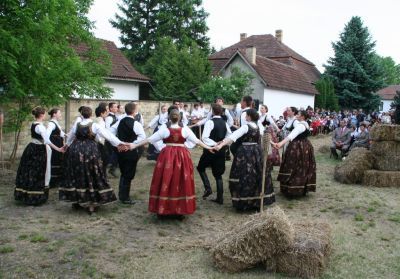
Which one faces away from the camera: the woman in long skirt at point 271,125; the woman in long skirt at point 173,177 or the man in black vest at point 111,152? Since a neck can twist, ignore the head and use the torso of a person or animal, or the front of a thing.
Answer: the woman in long skirt at point 173,177

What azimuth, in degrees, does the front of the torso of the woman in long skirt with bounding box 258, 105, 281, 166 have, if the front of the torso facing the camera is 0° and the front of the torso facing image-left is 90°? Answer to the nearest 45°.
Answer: approximately 45°

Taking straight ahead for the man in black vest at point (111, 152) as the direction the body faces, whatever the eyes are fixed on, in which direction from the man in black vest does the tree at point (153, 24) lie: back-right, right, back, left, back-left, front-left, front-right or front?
back-left

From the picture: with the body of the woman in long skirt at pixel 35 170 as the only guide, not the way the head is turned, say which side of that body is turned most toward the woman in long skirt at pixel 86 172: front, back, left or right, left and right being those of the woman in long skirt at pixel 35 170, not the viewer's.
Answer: right

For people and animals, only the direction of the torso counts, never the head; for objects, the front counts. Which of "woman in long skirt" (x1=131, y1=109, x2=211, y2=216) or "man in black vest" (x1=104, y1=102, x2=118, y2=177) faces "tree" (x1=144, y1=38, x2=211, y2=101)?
the woman in long skirt

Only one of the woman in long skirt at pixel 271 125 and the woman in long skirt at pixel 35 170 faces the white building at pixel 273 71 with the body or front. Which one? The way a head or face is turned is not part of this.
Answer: the woman in long skirt at pixel 35 170

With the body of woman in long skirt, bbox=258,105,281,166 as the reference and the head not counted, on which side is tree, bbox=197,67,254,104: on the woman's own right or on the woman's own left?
on the woman's own right

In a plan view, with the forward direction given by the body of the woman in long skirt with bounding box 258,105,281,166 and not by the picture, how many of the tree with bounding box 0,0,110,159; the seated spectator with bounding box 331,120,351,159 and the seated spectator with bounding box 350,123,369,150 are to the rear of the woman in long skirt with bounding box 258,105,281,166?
2

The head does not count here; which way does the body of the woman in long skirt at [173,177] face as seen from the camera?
away from the camera

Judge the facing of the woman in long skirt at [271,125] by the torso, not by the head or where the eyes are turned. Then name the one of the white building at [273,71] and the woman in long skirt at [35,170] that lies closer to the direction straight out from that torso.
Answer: the woman in long skirt

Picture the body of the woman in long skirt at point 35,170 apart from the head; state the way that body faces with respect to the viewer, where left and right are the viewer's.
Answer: facing away from the viewer and to the right of the viewer
